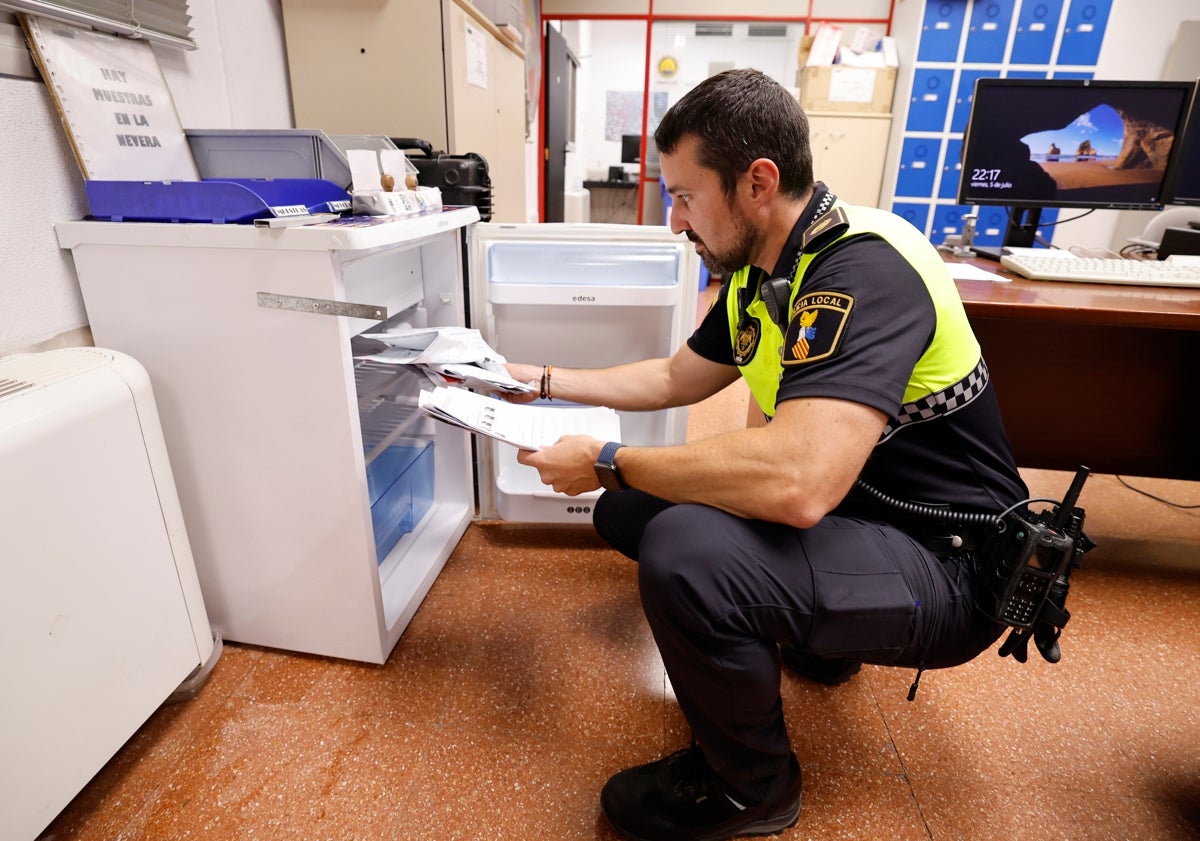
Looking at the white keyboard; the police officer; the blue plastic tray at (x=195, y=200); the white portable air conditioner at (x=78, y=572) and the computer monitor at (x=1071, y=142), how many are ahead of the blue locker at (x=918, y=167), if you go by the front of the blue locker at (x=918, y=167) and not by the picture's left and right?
5

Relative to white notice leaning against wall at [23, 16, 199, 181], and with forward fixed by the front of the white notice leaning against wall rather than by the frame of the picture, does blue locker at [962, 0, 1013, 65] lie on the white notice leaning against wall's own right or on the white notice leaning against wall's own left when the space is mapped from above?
on the white notice leaning against wall's own left

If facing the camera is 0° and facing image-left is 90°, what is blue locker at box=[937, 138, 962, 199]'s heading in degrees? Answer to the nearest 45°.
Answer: approximately 0°

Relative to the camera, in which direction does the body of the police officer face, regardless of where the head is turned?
to the viewer's left

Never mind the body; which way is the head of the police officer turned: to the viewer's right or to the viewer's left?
to the viewer's left

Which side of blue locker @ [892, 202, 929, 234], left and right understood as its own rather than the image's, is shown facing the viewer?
front

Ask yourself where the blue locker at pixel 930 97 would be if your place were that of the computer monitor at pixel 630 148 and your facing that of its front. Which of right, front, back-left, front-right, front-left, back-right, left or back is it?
front-left

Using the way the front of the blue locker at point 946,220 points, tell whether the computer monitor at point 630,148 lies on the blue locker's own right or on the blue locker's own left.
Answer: on the blue locker's own right

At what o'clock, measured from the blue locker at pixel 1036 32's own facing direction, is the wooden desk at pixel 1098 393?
The wooden desk is roughly at 12 o'clock from the blue locker.

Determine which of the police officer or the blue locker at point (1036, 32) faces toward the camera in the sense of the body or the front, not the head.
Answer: the blue locker

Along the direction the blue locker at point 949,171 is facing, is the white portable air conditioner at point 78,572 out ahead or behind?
ahead

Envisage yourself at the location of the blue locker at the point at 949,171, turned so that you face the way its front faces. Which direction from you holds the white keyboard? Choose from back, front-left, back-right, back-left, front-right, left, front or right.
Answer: front

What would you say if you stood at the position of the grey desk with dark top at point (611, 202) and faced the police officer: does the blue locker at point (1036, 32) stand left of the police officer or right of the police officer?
left

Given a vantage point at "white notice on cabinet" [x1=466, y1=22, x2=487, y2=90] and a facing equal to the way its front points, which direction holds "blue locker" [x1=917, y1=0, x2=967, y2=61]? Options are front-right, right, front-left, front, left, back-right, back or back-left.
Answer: left

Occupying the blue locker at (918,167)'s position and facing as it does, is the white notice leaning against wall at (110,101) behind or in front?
in front

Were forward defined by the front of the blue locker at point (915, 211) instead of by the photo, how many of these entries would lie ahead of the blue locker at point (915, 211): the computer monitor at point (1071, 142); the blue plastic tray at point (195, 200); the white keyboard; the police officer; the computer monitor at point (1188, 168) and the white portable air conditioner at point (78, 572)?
6
